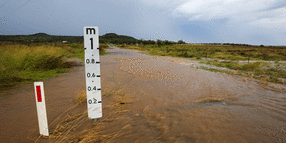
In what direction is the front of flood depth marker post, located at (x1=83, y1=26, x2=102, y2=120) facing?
toward the camera

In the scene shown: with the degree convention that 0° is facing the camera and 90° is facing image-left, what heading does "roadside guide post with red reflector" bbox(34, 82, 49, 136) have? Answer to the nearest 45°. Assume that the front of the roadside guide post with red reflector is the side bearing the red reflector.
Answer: approximately 0°
